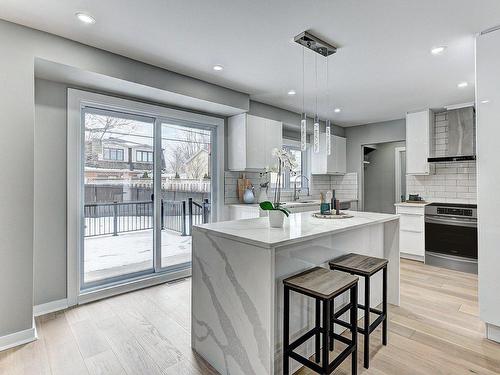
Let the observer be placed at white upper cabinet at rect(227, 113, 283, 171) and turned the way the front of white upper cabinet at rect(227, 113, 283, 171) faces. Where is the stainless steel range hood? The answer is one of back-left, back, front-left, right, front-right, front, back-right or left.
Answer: front-left

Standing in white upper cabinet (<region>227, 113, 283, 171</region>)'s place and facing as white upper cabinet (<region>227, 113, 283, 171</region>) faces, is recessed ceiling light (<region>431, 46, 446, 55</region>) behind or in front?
in front

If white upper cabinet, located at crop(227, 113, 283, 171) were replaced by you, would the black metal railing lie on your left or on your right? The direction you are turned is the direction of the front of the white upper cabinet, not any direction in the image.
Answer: on your right

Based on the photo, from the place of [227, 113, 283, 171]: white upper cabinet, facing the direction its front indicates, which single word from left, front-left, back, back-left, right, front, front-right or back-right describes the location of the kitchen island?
front-right

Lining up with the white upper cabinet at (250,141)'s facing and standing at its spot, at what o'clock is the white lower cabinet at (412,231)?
The white lower cabinet is roughly at 10 o'clock from the white upper cabinet.

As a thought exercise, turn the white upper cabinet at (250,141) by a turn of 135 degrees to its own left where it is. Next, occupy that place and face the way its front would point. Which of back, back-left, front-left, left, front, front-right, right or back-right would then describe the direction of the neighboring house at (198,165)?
left

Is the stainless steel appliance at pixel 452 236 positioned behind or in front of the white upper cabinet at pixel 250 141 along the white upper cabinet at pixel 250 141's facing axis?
in front

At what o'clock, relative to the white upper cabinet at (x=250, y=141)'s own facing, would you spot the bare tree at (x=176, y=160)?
The bare tree is roughly at 4 o'clock from the white upper cabinet.

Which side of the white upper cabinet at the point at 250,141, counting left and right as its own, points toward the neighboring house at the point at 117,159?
back

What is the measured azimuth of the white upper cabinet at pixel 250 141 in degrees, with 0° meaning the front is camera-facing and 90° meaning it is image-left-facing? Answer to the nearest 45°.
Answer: approximately 315°

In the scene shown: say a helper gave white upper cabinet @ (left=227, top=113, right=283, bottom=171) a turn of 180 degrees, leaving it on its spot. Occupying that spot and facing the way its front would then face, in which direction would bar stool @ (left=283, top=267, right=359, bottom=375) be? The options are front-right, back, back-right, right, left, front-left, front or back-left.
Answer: back-left
